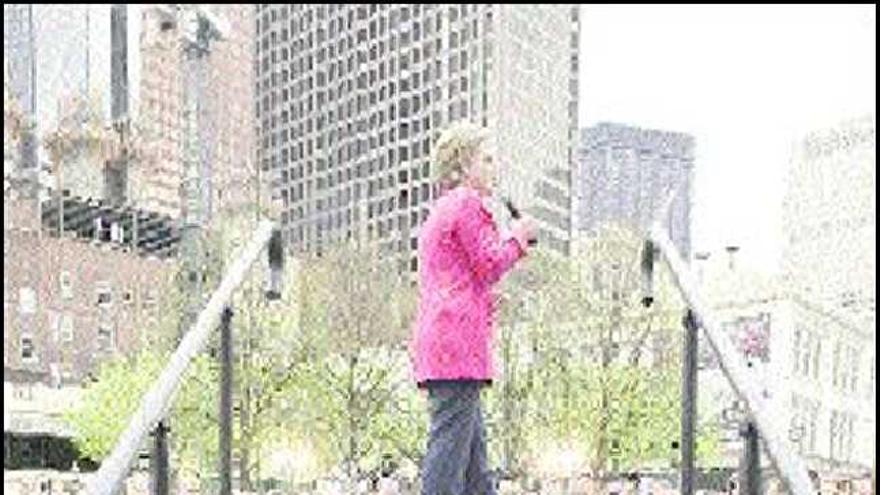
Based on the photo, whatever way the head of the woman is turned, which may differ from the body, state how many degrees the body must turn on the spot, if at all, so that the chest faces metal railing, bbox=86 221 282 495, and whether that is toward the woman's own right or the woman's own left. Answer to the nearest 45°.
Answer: approximately 135° to the woman's own right

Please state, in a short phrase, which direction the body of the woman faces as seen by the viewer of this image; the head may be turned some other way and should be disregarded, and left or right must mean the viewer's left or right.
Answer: facing to the right of the viewer

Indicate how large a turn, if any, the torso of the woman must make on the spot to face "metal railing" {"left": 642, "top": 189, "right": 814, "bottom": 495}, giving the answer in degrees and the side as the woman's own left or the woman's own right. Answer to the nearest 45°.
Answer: approximately 45° to the woman's own right

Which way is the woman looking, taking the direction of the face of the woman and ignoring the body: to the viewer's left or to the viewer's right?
to the viewer's right
